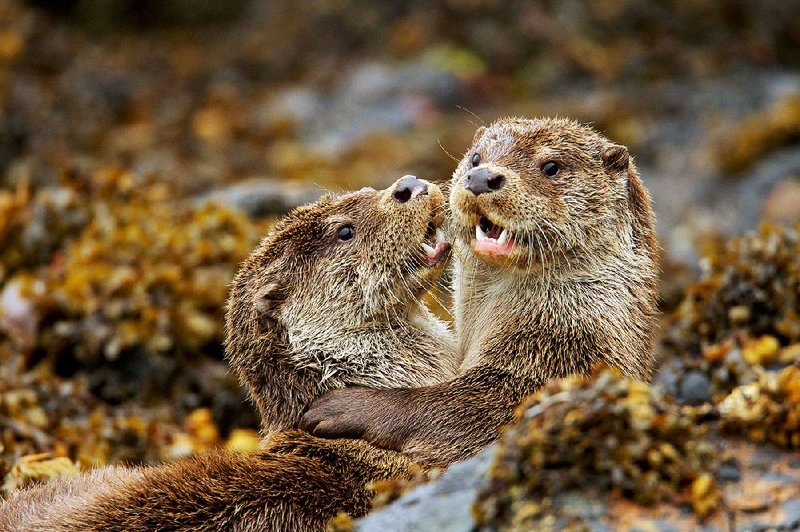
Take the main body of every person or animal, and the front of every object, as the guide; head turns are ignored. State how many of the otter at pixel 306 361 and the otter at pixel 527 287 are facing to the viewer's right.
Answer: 1

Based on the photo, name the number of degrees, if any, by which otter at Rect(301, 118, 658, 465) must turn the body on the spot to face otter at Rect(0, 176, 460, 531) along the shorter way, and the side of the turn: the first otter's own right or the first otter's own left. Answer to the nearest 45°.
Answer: approximately 45° to the first otter's own right

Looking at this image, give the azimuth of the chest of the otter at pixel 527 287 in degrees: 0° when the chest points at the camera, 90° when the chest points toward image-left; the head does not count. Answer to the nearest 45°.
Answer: approximately 45°

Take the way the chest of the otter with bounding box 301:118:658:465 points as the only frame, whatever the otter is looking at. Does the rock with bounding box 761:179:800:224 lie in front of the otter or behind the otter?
behind

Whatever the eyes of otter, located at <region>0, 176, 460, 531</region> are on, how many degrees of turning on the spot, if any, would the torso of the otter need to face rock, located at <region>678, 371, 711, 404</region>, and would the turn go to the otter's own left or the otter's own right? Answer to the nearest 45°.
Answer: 0° — it already faces it

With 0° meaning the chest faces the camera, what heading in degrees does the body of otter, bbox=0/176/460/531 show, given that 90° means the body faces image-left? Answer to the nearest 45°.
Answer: approximately 270°
